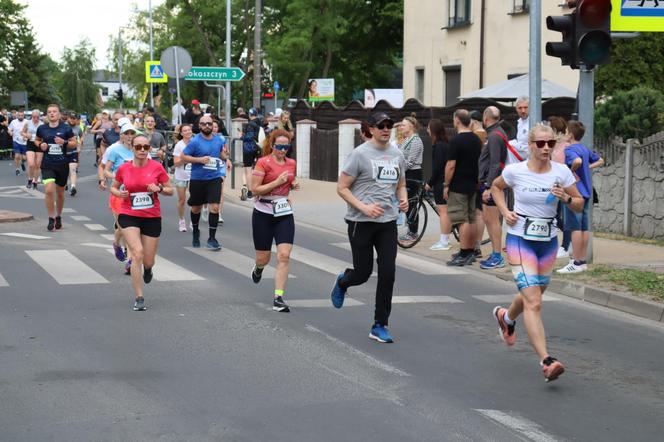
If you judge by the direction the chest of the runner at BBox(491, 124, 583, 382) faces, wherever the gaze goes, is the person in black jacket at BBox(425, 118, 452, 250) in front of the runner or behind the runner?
behind

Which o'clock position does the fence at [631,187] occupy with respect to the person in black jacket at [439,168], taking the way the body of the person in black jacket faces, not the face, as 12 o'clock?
The fence is roughly at 5 o'clock from the person in black jacket.

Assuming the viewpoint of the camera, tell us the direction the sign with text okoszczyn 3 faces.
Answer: facing the viewer

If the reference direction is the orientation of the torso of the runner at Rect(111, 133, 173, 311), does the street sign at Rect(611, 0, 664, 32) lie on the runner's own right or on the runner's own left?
on the runner's own left

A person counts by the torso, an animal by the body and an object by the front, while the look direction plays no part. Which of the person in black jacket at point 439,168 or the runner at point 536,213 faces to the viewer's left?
the person in black jacket

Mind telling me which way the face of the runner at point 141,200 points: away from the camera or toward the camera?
toward the camera

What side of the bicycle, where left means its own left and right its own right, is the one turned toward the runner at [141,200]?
front

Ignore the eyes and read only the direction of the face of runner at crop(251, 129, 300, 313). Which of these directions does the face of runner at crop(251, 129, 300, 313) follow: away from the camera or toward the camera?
toward the camera

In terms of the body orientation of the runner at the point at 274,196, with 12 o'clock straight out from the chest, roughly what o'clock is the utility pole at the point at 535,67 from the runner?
The utility pole is roughly at 9 o'clock from the runner.

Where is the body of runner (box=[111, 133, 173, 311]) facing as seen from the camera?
toward the camera

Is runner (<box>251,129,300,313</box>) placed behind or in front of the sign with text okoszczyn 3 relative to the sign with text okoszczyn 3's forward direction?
in front

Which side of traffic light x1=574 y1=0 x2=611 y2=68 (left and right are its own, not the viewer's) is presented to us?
front

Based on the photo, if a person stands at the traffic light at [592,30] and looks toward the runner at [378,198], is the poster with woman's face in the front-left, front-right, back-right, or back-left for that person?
back-right

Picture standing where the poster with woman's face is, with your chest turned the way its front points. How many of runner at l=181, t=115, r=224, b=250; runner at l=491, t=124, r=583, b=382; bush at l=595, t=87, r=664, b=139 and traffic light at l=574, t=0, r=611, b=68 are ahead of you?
4

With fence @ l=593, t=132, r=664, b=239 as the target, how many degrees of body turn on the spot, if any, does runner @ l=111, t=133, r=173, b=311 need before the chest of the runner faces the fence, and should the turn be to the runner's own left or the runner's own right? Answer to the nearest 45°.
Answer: approximately 135° to the runner's own left

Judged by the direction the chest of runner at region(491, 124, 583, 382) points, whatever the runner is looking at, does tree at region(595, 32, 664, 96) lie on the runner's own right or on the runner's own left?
on the runner's own left

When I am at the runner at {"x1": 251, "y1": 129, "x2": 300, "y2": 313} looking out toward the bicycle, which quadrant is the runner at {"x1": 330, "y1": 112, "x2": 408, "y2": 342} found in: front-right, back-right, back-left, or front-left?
back-right
